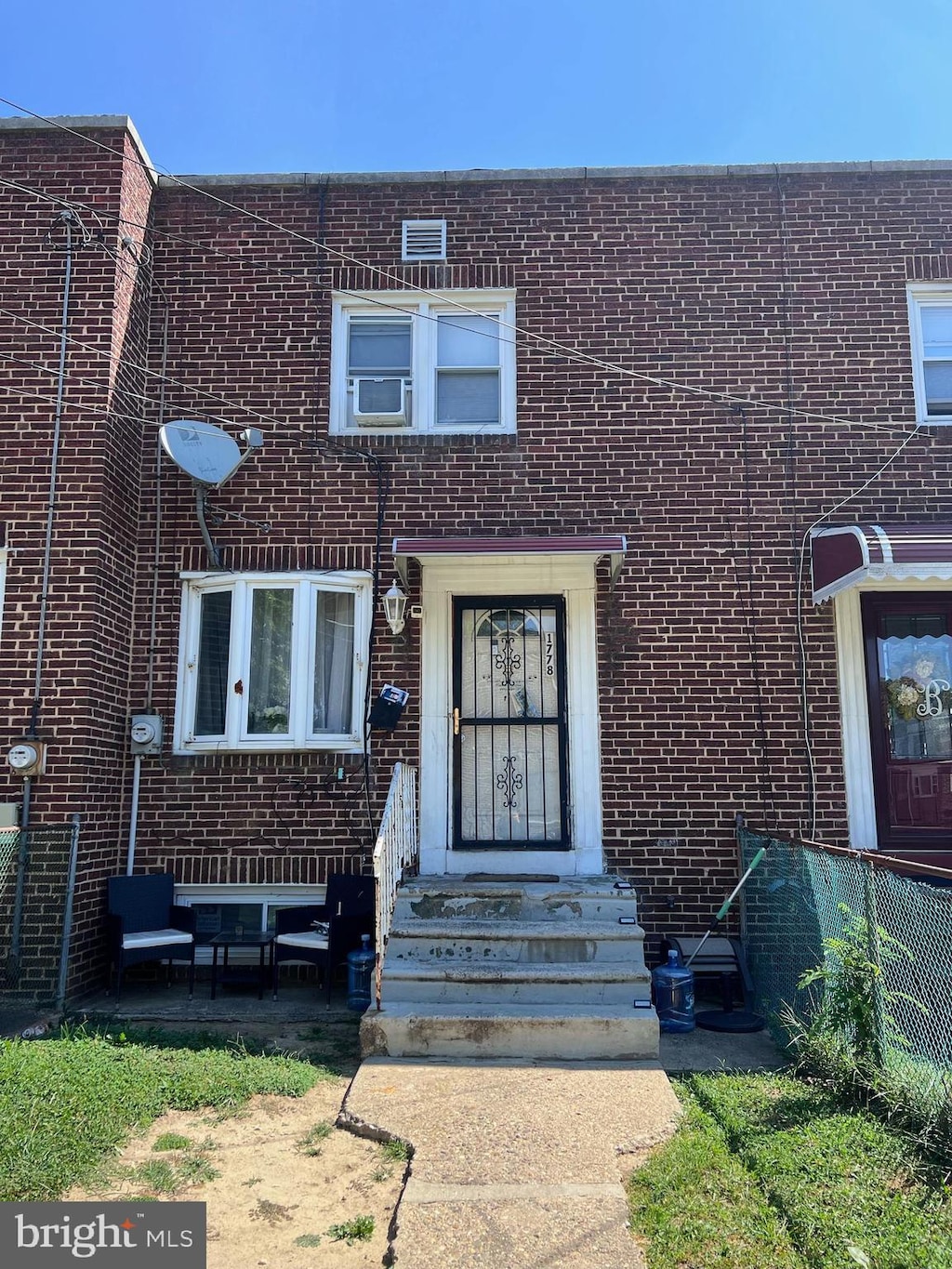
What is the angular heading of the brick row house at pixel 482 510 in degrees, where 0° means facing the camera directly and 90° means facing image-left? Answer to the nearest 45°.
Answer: approximately 0°
